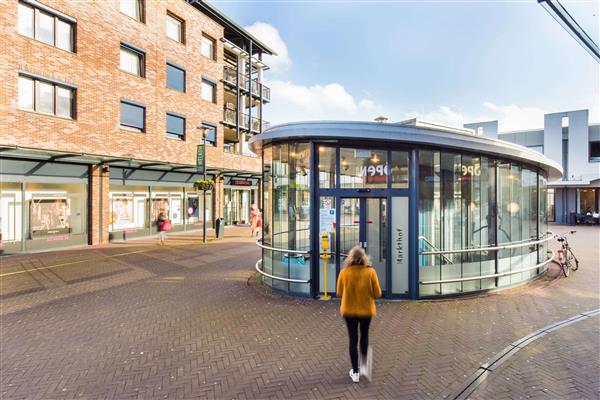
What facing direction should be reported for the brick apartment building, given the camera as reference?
facing the viewer and to the right of the viewer

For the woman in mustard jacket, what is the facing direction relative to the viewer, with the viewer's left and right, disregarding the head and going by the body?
facing away from the viewer

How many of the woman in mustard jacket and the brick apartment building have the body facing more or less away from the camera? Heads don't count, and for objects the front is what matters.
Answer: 1

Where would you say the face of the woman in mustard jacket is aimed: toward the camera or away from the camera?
away from the camera

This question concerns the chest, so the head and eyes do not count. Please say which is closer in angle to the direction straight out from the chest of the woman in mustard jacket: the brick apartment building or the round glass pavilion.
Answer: the round glass pavilion

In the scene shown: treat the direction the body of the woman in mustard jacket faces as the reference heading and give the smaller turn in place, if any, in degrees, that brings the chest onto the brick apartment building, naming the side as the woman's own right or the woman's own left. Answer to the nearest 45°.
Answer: approximately 45° to the woman's own left

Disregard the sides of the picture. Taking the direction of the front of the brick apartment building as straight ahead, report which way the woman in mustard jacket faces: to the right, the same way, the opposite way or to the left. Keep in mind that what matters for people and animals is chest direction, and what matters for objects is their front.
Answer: to the left

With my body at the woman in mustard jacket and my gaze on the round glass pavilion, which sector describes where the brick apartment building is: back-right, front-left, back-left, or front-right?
front-left

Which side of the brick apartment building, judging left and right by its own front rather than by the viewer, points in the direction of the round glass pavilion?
front

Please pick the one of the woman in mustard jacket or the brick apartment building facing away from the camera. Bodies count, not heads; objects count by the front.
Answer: the woman in mustard jacket

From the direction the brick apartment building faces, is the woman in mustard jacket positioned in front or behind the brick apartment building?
in front

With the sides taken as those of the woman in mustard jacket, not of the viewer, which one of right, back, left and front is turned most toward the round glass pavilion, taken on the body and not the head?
front
